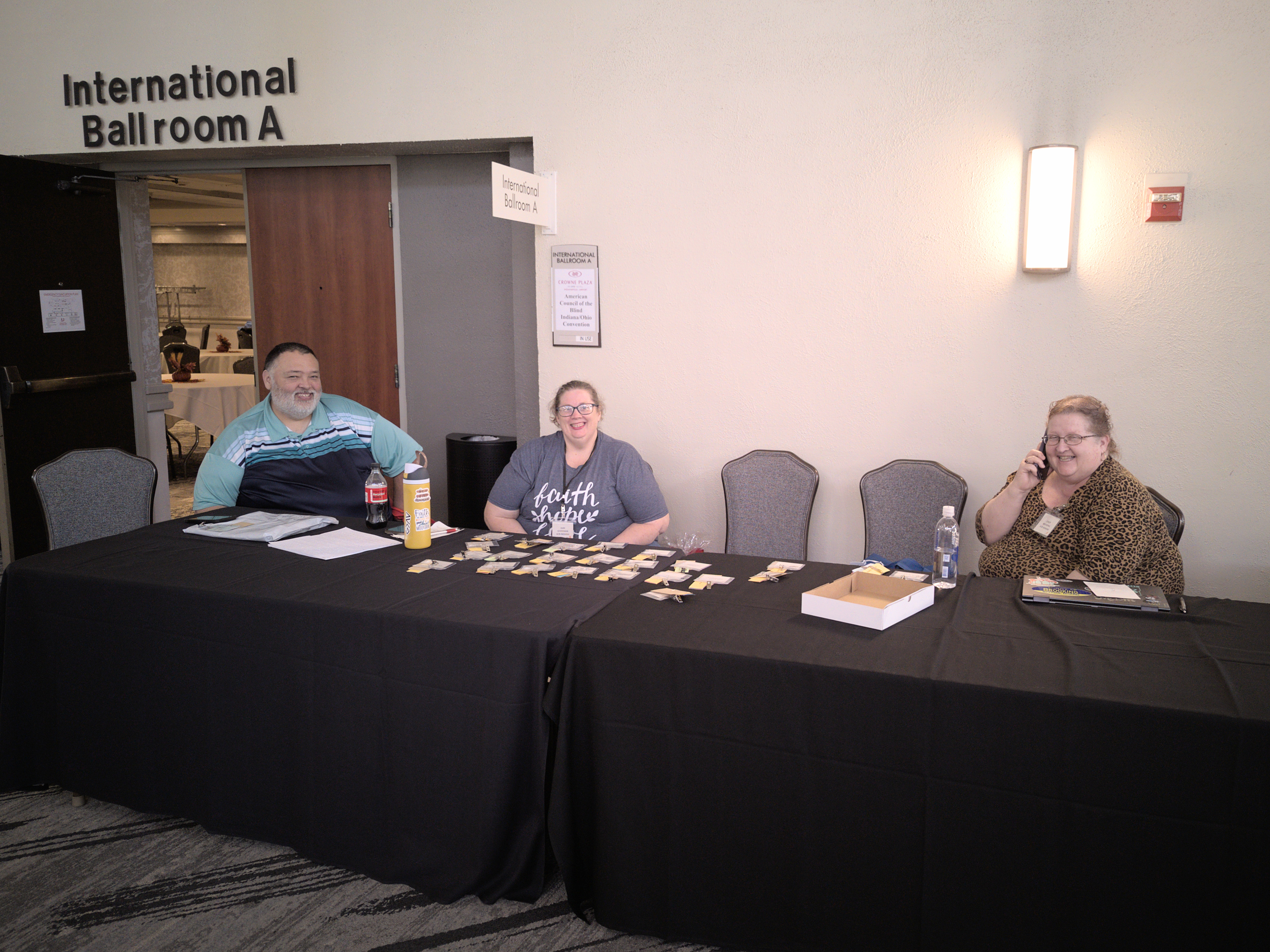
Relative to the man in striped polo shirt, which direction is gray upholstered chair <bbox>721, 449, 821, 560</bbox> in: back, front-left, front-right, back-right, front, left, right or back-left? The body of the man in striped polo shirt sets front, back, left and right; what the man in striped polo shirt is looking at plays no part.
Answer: left

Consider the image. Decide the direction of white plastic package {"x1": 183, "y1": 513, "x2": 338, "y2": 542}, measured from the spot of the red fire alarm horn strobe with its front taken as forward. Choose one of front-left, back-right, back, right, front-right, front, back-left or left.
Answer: front-right

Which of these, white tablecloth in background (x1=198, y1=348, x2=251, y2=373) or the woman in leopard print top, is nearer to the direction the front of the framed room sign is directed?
the woman in leopard print top

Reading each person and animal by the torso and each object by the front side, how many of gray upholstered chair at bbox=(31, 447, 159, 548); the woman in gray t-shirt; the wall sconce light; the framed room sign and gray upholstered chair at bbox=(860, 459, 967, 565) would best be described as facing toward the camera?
5

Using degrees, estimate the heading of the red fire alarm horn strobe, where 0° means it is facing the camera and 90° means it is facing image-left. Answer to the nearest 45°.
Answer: approximately 0°

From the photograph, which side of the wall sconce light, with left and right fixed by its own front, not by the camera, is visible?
front

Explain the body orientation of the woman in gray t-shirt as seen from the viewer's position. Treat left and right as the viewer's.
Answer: facing the viewer

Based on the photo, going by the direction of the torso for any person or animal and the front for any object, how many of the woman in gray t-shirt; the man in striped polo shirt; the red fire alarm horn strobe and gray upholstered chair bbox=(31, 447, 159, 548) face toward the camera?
4

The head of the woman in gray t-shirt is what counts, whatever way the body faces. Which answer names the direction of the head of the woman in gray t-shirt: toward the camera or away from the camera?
toward the camera

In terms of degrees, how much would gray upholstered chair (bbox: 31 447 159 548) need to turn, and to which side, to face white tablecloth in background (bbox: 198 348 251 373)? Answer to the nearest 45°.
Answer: approximately 180°

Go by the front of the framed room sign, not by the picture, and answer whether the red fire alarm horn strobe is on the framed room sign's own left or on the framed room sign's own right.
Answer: on the framed room sign's own left

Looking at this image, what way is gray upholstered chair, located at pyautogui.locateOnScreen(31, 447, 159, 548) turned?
toward the camera

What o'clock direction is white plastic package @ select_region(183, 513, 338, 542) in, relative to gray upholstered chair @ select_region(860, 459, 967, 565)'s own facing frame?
The white plastic package is roughly at 2 o'clock from the gray upholstered chair.

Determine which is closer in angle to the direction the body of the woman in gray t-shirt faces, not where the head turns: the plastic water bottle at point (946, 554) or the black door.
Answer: the plastic water bottle

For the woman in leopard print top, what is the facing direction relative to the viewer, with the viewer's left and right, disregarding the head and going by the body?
facing the viewer and to the left of the viewer

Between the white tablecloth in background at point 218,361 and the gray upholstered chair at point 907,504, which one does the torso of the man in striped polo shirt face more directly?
the gray upholstered chair

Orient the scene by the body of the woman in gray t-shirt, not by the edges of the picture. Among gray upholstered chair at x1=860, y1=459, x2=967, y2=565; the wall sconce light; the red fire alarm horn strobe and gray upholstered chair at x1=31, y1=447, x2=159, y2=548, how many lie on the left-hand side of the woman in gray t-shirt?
3
